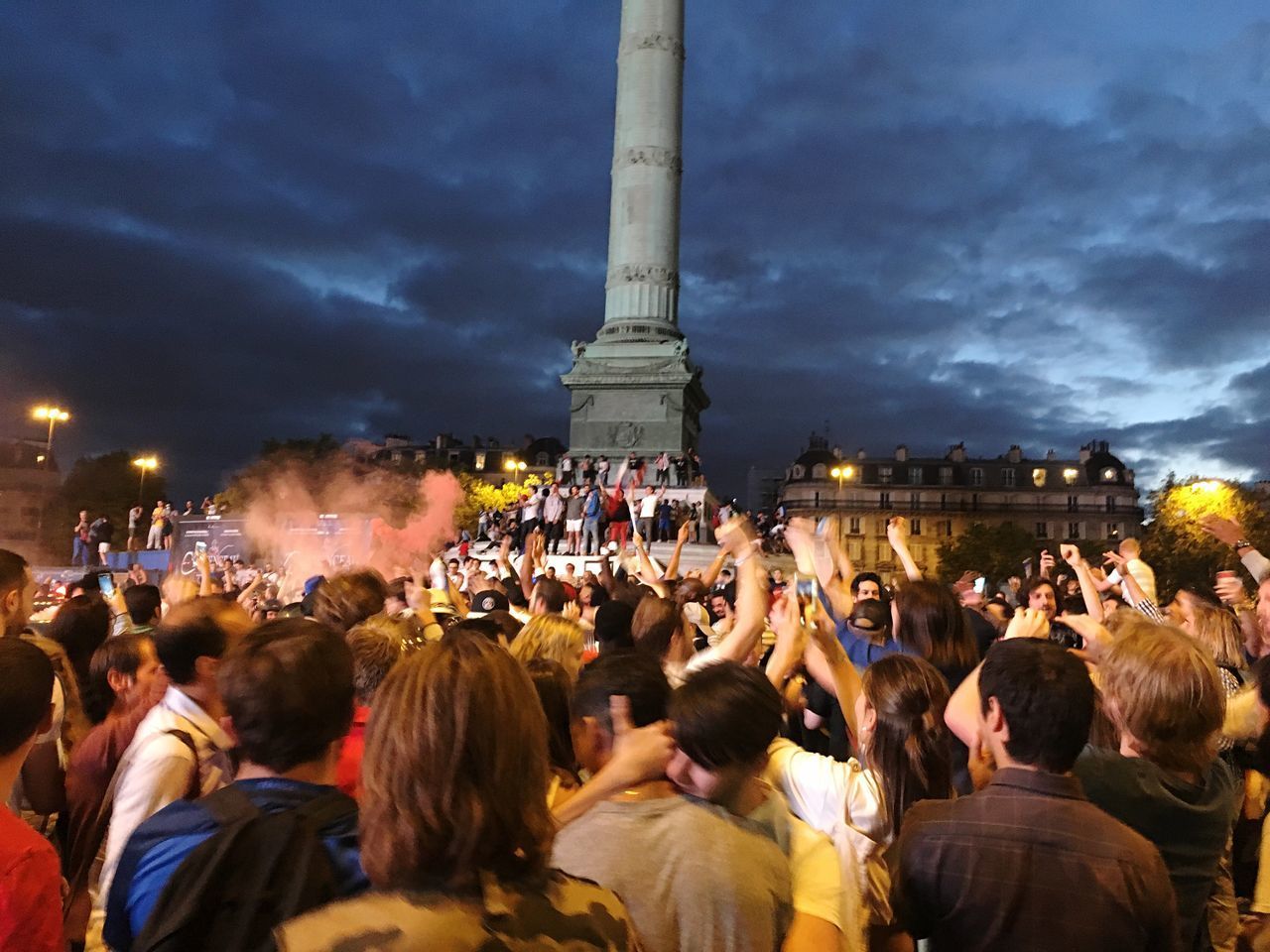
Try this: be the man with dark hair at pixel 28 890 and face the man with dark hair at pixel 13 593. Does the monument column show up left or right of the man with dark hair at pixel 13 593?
right

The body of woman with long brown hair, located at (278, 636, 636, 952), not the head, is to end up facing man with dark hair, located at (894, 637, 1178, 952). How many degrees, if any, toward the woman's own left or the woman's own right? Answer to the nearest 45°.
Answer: approximately 90° to the woman's own right

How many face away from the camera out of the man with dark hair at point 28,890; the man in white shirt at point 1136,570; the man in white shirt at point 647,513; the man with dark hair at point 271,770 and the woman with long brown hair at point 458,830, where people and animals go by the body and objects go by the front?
3

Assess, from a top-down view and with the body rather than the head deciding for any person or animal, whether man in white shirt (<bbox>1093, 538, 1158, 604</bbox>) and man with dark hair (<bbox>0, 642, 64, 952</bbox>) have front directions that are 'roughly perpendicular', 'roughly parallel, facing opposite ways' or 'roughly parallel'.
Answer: roughly perpendicular

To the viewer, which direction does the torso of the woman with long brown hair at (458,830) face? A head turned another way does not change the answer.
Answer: away from the camera

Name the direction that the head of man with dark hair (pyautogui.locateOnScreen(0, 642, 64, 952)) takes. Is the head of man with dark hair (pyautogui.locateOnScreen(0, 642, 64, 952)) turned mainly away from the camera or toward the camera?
away from the camera

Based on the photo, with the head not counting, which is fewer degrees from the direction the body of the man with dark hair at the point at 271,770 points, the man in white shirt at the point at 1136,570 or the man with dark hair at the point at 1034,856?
the man in white shirt

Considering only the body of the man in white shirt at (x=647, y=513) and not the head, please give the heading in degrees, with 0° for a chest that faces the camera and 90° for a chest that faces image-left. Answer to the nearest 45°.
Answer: approximately 0°

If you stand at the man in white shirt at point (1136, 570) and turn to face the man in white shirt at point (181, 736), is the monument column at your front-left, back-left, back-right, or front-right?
back-right

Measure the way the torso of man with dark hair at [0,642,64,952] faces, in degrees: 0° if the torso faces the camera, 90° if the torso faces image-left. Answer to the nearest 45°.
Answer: approximately 180°

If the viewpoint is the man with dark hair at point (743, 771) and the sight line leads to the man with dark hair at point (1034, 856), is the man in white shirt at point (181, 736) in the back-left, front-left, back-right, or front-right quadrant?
back-left

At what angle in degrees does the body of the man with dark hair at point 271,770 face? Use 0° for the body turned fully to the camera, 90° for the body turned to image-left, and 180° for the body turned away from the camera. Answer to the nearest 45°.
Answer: approximately 180°
